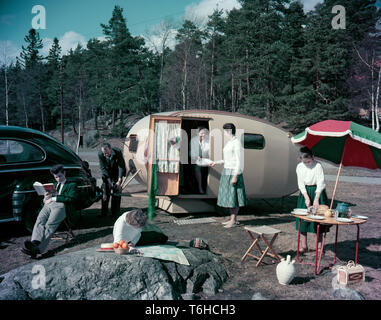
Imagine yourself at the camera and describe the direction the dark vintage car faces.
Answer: facing to the left of the viewer

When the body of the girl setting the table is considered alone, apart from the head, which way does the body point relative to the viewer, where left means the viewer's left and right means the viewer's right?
facing the viewer

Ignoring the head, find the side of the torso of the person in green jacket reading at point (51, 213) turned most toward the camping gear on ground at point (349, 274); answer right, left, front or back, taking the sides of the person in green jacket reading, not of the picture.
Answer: left

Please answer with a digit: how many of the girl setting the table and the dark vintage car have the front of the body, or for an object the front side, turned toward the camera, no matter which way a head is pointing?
1

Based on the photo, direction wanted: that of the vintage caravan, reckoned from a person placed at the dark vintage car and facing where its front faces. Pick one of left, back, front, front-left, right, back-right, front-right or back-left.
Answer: back

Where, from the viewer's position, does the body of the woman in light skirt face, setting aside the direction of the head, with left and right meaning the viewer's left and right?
facing to the left of the viewer

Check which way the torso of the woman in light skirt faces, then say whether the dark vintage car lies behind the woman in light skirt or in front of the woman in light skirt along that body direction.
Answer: in front

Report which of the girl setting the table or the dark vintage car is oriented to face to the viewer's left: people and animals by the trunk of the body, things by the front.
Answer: the dark vintage car

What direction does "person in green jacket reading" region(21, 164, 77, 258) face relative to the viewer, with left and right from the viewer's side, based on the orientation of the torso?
facing the viewer and to the left of the viewer

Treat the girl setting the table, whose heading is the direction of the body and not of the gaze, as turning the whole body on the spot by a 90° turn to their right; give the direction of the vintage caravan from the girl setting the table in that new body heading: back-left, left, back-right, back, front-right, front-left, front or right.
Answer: front-right

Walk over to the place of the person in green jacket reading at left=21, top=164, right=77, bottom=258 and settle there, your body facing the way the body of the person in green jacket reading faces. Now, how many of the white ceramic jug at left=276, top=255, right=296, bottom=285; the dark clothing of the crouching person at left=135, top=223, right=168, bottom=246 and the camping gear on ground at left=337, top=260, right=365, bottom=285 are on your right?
0

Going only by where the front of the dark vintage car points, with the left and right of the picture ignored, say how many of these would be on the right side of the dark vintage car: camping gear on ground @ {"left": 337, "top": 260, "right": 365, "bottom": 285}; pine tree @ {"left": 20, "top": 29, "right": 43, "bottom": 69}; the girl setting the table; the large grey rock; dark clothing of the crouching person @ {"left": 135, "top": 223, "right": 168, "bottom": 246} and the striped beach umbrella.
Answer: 1

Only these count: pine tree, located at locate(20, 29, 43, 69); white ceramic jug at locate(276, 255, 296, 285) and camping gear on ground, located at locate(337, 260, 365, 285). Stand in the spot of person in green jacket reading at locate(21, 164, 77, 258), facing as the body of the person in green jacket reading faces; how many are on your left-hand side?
2

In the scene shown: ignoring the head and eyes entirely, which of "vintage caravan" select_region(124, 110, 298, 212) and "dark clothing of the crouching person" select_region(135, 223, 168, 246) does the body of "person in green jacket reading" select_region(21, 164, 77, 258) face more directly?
the dark clothing of the crouching person
